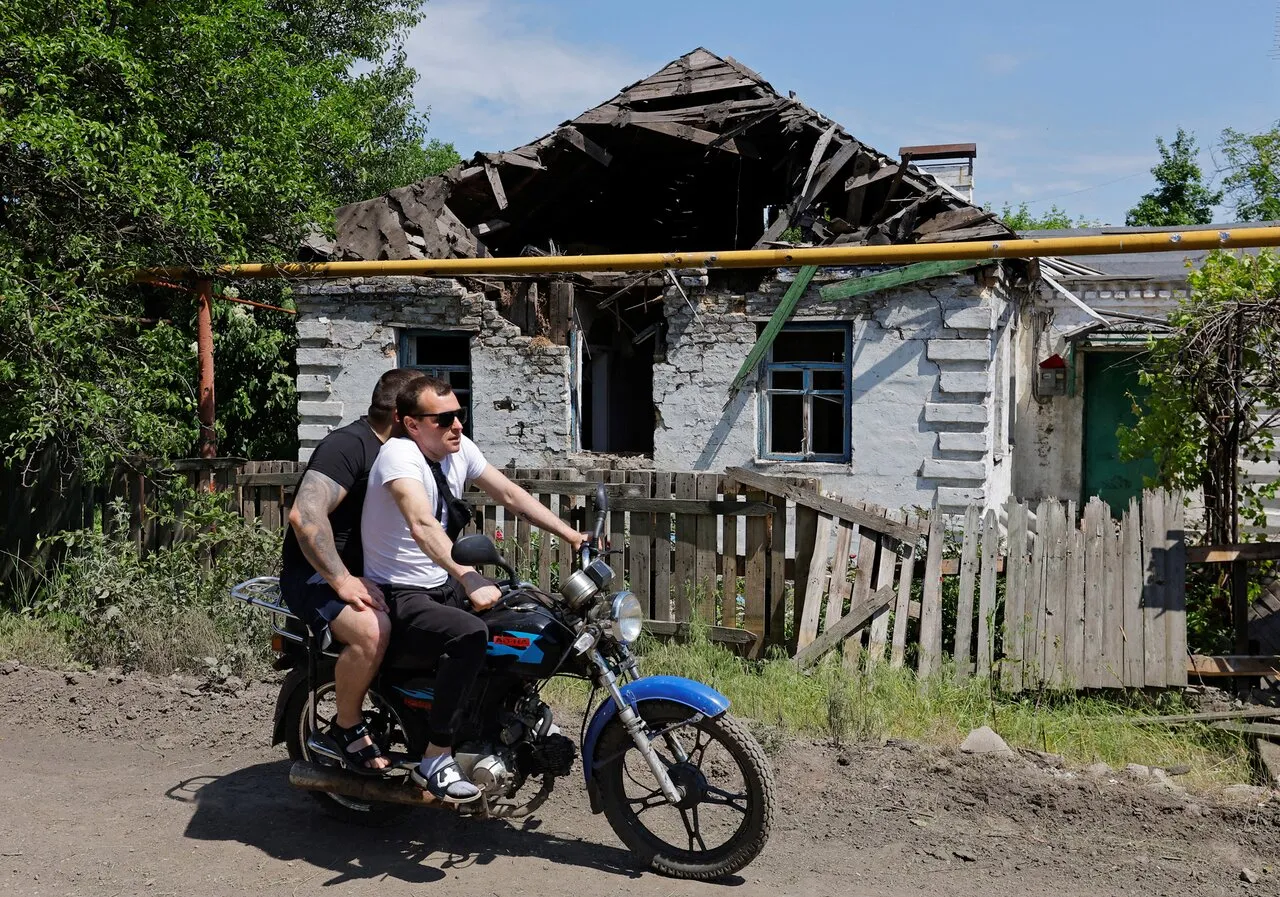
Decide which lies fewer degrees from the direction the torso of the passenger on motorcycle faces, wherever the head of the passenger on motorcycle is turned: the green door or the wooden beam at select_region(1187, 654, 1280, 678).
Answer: the wooden beam

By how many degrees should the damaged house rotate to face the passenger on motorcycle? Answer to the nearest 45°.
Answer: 0° — it already faces them

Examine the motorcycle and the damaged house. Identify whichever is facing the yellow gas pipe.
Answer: the damaged house

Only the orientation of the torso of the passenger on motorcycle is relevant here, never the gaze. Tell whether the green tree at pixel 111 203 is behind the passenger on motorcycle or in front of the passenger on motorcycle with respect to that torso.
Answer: behind

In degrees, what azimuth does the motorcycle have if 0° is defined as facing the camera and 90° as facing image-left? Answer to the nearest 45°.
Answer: approximately 315°

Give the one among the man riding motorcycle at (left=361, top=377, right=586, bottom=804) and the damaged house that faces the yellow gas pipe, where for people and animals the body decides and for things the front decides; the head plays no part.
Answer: the damaged house

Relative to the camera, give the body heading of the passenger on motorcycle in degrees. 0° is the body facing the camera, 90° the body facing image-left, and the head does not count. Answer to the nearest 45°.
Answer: approximately 315°

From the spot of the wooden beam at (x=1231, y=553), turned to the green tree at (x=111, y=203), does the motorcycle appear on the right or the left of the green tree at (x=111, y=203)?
left
